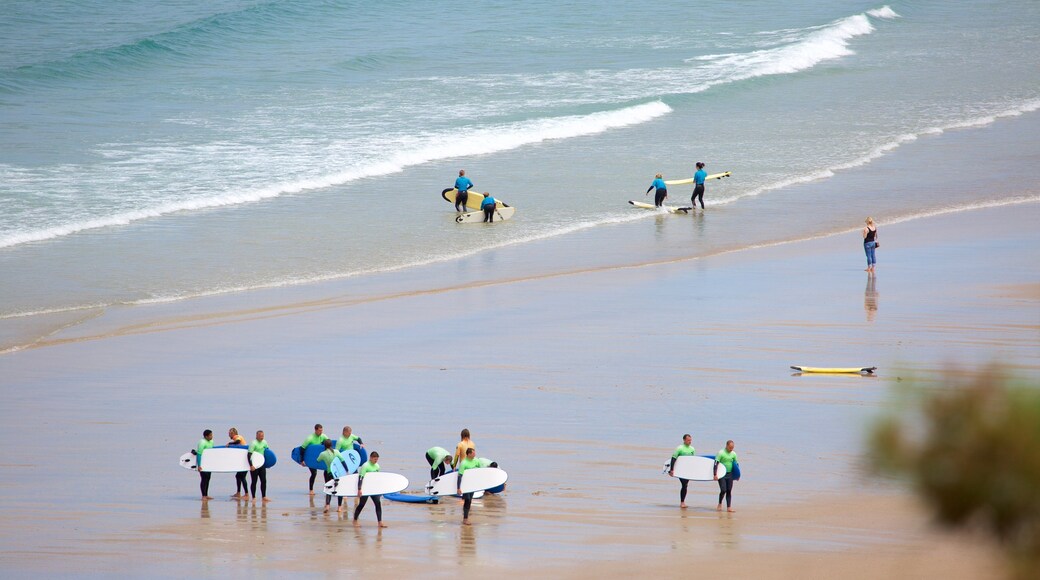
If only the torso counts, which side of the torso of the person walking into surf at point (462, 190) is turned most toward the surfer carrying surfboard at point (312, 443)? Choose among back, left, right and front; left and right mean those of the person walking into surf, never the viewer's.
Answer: back

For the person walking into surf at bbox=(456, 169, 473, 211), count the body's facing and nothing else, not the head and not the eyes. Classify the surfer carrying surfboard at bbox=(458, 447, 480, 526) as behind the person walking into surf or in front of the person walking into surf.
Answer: behind

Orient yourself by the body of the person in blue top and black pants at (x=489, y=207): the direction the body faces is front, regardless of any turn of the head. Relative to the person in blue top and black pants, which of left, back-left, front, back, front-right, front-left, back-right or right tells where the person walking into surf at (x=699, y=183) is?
right

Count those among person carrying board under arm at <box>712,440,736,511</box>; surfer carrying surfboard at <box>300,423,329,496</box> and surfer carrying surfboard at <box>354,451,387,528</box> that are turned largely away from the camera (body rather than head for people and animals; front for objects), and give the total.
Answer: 0

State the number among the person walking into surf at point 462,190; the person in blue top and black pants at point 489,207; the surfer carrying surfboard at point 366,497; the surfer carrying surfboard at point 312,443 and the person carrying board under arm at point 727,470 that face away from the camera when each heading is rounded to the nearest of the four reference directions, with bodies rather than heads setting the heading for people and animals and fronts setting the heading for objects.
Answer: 2

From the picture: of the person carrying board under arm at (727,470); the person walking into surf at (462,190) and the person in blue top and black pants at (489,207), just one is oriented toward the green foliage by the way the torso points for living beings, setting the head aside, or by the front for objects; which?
the person carrying board under arm

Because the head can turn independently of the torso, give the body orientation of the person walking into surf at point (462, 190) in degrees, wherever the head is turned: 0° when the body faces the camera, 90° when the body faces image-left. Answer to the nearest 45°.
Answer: approximately 180°

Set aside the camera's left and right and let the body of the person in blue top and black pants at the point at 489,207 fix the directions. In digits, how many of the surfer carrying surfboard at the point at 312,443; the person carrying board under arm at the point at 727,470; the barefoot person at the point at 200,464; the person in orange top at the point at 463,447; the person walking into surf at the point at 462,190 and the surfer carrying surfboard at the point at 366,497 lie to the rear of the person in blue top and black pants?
5

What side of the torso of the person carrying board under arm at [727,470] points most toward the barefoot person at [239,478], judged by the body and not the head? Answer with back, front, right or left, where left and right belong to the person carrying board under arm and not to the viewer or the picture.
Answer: right

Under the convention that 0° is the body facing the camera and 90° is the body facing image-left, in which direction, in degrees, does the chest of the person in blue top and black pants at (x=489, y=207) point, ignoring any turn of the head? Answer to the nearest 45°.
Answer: approximately 180°

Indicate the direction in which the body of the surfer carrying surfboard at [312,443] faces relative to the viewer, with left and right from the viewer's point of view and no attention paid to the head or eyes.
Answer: facing the viewer and to the right of the viewer

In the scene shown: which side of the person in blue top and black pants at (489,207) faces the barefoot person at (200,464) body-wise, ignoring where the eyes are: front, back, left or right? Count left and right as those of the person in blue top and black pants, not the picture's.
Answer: back
